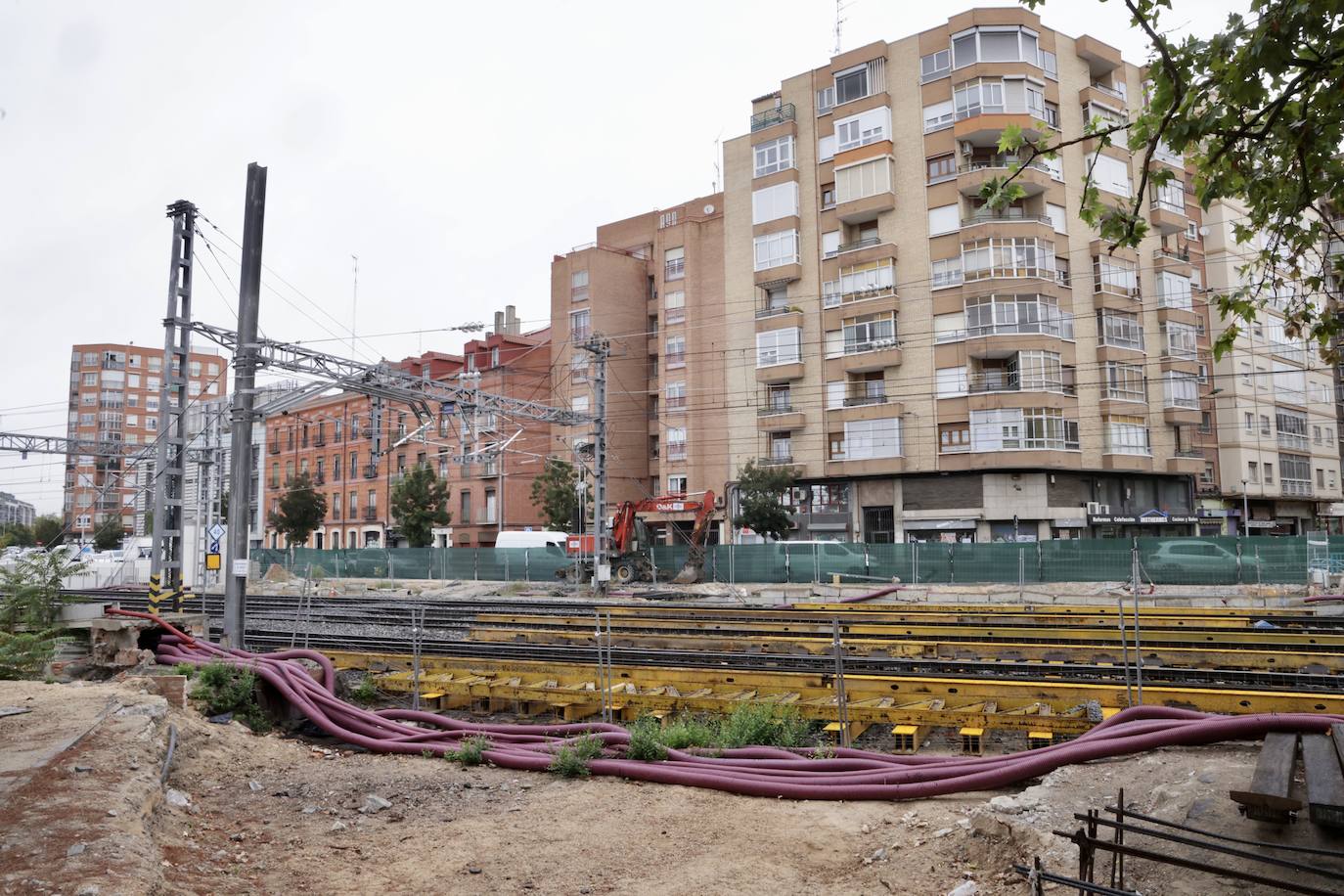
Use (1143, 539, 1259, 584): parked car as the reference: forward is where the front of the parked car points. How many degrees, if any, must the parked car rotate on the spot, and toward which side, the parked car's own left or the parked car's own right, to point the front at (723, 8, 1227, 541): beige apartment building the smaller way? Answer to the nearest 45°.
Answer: approximately 135° to the parked car's own left

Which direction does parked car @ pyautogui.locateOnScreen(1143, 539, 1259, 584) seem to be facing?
to the viewer's right

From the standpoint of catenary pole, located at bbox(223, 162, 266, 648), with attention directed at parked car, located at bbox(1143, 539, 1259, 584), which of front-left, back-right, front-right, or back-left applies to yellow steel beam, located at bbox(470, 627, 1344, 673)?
front-right

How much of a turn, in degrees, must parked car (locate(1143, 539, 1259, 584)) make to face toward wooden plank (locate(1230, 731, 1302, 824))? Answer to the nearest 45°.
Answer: approximately 90° to its right

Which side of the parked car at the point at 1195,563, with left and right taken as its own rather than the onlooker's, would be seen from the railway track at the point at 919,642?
right

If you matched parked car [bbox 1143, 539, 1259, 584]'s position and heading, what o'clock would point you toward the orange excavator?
The orange excavator is roughly at 6 o'clock from the parked car.

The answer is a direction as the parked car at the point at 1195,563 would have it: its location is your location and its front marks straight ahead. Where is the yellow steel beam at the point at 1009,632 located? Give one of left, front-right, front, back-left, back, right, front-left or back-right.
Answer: right
